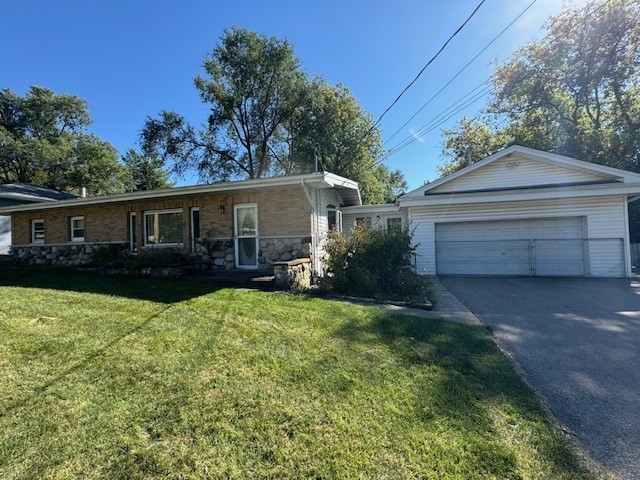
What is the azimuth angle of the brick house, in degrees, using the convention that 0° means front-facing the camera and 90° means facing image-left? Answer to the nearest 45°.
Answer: approximately 45°

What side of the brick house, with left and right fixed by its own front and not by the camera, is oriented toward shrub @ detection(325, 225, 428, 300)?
left

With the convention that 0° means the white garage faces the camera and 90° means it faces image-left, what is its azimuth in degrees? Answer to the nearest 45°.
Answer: approximately 0°

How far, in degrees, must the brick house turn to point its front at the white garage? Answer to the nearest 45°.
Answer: approximately 135° to its left

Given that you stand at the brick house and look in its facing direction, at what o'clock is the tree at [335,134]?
The tree is roughly at 6 o'clock from the brick house.

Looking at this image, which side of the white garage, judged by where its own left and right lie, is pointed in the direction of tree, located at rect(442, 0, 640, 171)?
back

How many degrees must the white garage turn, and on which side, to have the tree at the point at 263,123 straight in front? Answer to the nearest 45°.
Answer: approximately 90° to its right
